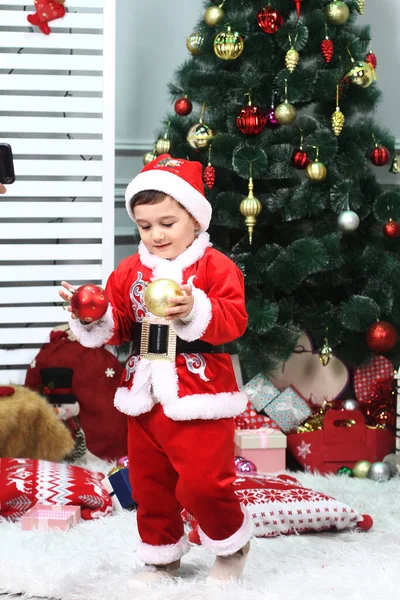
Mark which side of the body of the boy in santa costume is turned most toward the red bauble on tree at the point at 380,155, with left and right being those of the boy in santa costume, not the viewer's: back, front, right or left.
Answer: back

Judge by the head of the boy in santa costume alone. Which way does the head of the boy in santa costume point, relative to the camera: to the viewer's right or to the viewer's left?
to the viewer's left

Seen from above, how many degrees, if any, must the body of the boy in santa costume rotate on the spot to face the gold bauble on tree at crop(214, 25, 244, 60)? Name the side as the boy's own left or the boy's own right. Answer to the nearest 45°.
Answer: approximately 135° to the boy's own right

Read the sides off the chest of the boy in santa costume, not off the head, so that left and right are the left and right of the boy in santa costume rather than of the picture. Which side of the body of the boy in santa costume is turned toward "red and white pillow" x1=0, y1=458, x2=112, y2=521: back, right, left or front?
right

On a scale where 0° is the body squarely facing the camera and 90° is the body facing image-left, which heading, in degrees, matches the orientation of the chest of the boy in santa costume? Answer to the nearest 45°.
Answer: approximately 45°

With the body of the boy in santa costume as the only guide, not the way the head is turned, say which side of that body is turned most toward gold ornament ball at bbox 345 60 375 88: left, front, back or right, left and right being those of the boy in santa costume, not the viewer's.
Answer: back
